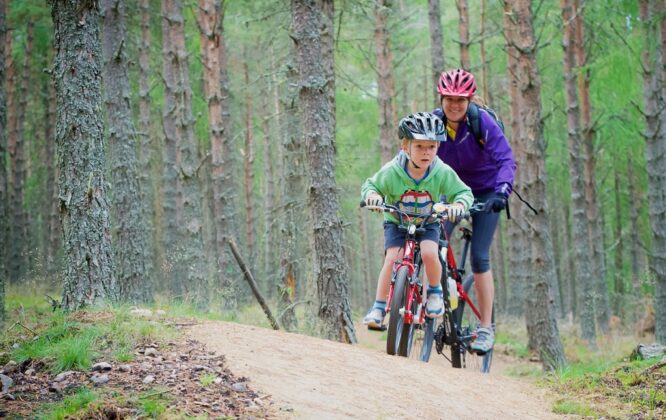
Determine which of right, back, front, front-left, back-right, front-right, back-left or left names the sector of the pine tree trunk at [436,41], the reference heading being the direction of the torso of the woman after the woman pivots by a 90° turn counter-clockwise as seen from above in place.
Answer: back-left

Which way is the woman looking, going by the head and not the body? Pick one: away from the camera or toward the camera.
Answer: toward the camera

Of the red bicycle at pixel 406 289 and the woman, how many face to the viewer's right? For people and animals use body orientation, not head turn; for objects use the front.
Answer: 0

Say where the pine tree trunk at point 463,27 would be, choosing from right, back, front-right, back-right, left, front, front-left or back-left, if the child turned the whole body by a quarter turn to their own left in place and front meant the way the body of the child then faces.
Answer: left

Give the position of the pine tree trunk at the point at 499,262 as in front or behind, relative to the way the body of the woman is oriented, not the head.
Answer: behind

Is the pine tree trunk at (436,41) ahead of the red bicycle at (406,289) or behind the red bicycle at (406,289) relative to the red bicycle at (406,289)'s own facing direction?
behind

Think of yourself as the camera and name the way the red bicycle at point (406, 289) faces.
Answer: facing the viewer

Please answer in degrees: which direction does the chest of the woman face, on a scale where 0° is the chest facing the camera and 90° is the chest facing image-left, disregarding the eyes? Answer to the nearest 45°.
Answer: approximately 45°

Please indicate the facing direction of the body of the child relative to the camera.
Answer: toward the camera

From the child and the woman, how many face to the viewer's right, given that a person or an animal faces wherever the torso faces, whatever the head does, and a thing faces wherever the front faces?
0

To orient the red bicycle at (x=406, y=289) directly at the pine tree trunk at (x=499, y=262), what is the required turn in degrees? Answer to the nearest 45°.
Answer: approximately 180°

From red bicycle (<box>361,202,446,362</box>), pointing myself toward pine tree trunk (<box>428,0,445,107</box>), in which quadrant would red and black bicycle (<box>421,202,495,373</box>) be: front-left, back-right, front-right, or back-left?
front-right

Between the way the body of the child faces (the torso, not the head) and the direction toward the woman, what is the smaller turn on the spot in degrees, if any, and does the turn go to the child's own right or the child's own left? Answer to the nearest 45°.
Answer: approximately 135° to the child's own left

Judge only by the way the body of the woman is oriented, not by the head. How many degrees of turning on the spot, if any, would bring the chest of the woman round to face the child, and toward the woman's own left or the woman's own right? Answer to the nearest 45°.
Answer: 0° — they already face them

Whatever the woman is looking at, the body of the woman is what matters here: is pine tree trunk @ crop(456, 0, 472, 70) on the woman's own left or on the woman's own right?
on the woman's own right

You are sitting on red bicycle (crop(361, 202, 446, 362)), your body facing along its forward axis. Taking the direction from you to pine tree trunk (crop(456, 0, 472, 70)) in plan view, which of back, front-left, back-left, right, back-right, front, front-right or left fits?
back

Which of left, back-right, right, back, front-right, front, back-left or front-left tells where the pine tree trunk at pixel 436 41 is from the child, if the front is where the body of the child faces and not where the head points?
back
